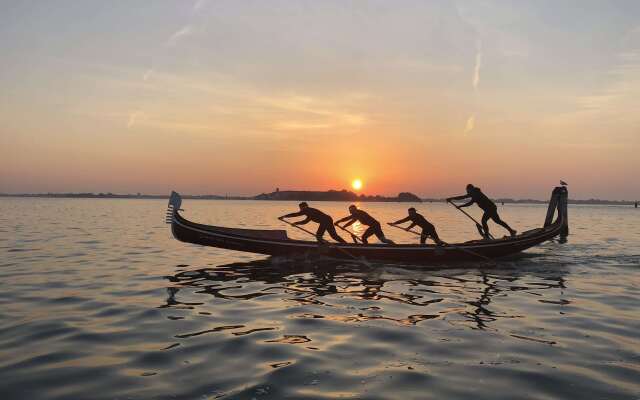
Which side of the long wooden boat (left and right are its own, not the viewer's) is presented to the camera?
left
